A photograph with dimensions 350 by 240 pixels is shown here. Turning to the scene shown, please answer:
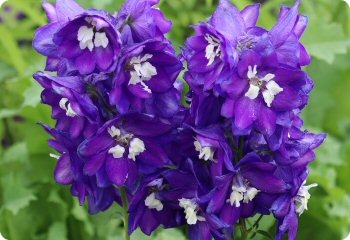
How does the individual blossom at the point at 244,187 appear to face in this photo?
toward the camera

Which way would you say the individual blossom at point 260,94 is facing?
toward the camera

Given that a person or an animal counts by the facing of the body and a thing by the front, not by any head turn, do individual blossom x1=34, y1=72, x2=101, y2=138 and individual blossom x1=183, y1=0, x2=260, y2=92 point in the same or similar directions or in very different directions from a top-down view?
same or similar directions

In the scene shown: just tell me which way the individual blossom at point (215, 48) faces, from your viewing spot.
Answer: facing the viewer and to the left of the viewer

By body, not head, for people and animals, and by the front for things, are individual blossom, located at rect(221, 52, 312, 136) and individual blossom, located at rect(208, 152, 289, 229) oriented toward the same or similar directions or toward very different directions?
same or similar directions

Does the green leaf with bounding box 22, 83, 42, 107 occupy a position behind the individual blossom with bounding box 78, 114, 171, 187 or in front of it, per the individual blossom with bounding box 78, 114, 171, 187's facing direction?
behind

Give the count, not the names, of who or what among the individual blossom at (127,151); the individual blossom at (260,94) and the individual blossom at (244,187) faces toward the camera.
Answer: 3

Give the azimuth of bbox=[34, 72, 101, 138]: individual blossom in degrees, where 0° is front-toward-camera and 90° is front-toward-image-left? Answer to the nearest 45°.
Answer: approximately 45°

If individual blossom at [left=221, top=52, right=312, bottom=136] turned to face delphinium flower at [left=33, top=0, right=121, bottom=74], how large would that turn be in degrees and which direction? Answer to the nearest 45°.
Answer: approximately 90° to its right

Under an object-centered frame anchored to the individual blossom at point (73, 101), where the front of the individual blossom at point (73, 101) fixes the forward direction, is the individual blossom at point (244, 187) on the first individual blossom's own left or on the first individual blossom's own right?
on the first individual blossom's own left
